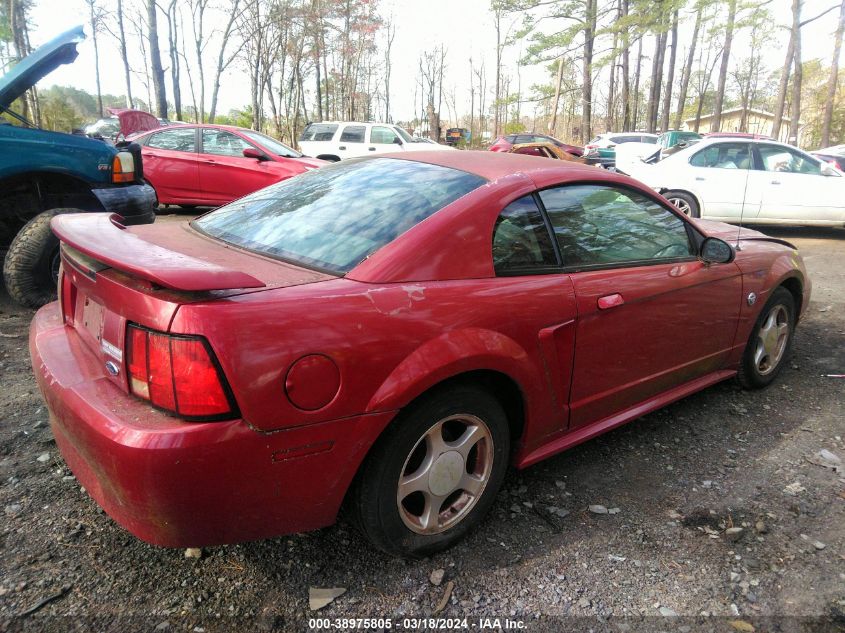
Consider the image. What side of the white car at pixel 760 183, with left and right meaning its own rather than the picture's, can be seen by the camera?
right

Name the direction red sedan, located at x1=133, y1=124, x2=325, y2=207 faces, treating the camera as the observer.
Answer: facing to the right of the viewer

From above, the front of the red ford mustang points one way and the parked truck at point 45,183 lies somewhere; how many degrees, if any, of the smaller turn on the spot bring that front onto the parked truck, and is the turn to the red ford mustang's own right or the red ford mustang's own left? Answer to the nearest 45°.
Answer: approximately 90° to the red ford mustang's own left

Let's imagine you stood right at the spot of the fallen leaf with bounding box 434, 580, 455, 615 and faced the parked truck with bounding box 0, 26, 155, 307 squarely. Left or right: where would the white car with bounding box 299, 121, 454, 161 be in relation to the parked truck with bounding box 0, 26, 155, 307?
right

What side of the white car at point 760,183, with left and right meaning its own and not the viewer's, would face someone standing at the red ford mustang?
right

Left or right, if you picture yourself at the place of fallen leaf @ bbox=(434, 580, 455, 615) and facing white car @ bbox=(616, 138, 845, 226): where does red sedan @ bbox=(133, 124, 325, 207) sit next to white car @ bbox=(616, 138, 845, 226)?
left

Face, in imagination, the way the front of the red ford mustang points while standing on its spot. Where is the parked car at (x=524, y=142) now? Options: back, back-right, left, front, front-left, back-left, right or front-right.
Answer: front-left

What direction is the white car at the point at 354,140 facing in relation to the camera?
to the viewer's right

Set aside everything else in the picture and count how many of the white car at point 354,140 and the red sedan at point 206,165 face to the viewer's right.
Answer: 2

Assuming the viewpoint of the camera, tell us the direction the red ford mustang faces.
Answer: facing away from the viewer and to the right of the viewer
